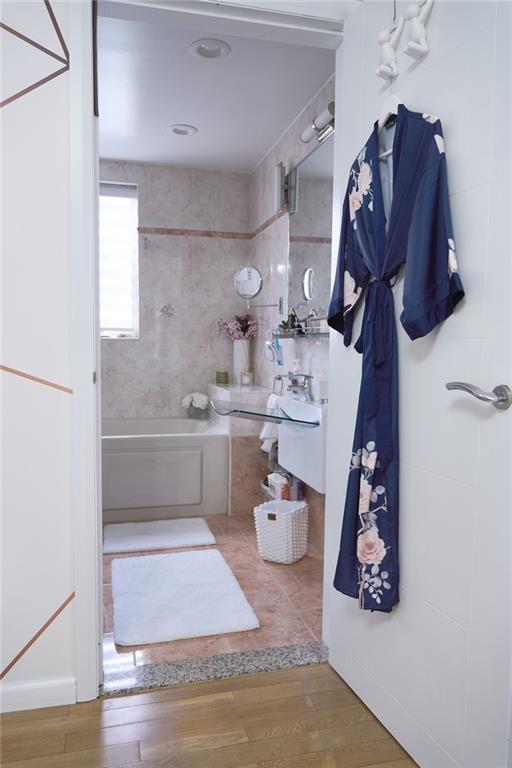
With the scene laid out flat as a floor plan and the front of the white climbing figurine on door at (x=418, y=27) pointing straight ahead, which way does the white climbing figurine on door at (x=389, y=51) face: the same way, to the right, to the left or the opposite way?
the same way

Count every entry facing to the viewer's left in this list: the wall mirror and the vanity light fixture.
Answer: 2

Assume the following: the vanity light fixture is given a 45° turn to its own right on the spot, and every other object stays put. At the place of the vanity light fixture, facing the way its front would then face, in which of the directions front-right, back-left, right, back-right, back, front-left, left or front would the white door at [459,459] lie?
back-left

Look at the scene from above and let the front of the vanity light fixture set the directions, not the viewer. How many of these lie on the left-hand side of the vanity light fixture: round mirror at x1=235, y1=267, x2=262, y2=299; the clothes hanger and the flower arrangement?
1

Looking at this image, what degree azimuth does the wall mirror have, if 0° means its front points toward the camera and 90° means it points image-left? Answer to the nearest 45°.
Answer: approximately 90°

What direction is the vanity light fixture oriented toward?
to the viewer's left

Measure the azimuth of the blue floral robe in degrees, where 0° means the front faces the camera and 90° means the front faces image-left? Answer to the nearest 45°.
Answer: approximately 45°

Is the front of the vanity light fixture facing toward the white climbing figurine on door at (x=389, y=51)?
no

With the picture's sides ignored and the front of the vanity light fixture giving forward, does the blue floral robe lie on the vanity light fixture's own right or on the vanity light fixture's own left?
on the vanity light fixture's own left

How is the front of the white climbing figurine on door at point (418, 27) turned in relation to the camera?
facing away from the viewer and to the right of the viewer

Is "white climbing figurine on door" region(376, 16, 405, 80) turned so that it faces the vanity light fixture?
no

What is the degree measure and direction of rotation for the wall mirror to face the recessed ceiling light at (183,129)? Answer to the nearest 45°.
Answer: approximately 45° to its right

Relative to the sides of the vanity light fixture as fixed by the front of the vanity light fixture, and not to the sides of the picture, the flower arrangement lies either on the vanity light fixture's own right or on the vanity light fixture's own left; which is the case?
on the vanity light fixture's own right

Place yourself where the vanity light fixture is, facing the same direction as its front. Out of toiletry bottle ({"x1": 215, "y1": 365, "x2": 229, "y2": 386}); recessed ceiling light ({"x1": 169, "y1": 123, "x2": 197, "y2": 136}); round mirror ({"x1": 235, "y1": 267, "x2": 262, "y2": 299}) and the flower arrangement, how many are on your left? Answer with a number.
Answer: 0
